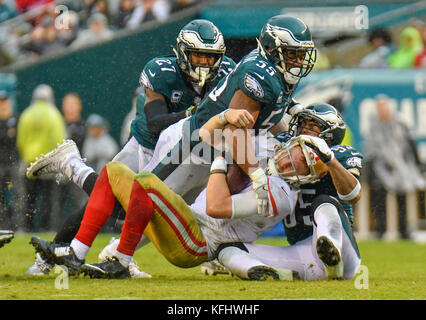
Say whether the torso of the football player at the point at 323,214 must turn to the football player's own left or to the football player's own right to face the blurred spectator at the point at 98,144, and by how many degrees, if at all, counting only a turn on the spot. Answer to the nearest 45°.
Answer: approximately 90° to the football player's own right

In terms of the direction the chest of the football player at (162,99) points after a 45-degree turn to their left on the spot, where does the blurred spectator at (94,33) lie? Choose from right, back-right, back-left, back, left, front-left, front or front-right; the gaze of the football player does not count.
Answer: left

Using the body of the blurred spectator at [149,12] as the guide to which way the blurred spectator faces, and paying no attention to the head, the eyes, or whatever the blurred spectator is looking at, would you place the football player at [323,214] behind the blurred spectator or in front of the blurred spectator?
in front

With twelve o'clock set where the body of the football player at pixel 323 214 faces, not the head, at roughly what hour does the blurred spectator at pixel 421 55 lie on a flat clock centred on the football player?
The blurred spectator is roughly at 5 o'clock from the football player.

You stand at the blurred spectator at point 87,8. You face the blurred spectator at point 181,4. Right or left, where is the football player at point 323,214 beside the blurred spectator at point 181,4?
right

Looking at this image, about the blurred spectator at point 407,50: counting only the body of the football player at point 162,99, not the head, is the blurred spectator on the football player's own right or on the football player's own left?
on the football player's own left

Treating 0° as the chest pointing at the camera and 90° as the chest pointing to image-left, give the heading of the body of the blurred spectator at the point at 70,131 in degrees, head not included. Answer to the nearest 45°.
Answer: approximately 0°

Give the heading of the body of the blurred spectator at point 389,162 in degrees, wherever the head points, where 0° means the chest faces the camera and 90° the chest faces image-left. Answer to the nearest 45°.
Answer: approximately 0°
